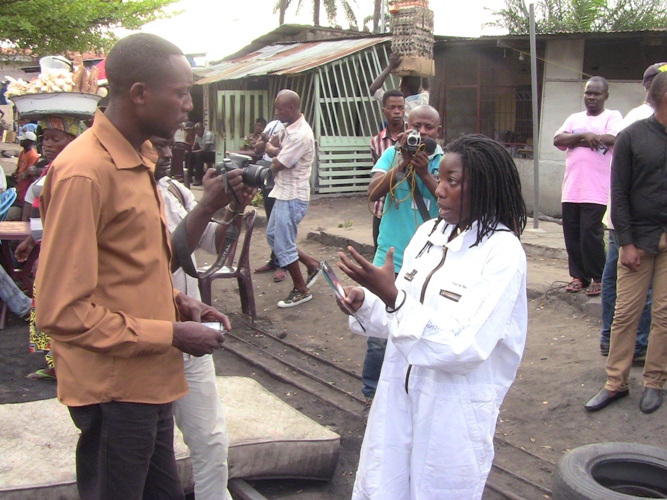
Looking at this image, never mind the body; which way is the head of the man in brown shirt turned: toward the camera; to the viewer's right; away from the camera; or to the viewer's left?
to the viewer's right

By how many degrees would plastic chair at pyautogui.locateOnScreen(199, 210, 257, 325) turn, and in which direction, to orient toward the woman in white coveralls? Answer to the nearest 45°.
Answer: approximately 90° to its left

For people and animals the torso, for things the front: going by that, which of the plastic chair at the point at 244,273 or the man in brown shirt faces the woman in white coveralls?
the man in brown shirt

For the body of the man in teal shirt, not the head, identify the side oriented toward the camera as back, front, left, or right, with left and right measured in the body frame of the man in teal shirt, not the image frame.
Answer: front

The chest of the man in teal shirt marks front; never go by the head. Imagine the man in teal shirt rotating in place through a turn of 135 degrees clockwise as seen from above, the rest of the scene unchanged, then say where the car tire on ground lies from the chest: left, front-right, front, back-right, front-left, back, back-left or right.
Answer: back

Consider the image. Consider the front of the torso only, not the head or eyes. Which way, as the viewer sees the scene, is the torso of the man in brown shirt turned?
to the viewer's right

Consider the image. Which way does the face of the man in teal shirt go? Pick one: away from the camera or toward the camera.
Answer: toward the camera

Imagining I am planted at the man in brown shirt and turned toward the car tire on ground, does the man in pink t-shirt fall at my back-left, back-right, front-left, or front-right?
front-left

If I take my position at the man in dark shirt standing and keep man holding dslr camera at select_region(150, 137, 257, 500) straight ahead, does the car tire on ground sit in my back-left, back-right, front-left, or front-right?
front-left

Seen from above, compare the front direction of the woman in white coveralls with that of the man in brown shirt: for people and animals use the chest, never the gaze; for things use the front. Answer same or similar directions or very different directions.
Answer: very different directions

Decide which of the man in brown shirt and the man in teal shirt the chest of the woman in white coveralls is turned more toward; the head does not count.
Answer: the man in brown shirt
